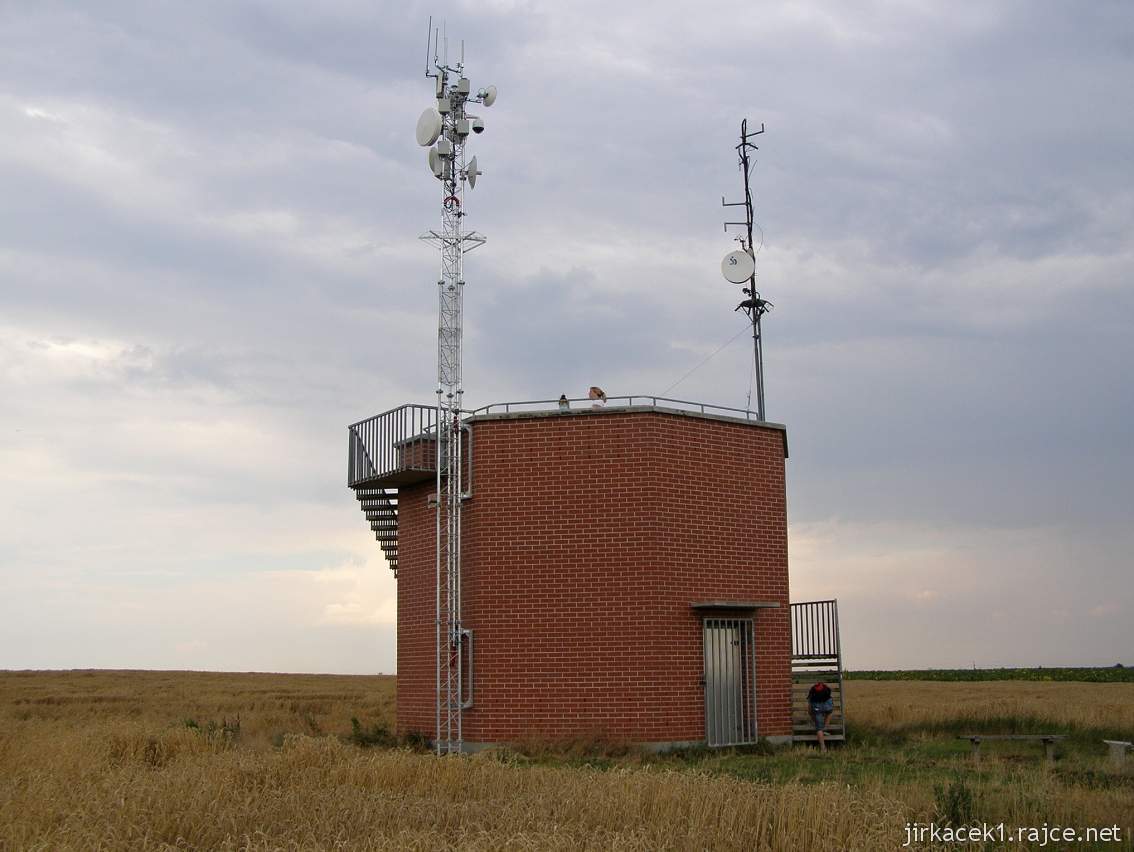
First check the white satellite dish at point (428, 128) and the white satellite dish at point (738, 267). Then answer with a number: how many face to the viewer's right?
0

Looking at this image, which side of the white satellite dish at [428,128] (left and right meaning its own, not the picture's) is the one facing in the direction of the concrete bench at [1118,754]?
left

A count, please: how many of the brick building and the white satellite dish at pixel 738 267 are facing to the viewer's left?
0

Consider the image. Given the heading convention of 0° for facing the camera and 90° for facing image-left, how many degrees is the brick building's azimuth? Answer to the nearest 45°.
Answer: approximately 315°

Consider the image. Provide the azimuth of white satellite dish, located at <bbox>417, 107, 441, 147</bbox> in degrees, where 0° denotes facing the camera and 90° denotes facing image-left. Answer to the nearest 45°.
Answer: approximately 45°

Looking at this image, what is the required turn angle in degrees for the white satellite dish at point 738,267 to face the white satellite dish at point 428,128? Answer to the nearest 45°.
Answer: approximately 45° to its right
